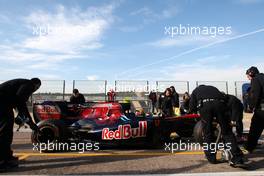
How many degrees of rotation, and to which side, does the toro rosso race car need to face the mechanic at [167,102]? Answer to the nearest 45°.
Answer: approximately 45° to its left

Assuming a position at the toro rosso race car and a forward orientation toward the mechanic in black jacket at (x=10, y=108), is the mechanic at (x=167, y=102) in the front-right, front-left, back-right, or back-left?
back-right

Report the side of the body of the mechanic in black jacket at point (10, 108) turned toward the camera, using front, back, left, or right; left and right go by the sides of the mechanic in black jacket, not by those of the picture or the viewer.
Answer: right

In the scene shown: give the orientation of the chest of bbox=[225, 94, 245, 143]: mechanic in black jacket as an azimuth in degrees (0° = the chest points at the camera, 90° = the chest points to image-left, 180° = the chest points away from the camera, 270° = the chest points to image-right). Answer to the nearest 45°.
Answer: approximately 90°

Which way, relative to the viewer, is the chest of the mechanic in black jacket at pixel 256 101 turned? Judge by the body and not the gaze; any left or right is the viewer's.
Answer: facing to the left of the viewer

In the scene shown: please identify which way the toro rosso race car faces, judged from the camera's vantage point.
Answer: facing to the right of the viewer

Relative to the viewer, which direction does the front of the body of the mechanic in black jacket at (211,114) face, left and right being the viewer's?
facing away from the viewer and to the left of the viewer

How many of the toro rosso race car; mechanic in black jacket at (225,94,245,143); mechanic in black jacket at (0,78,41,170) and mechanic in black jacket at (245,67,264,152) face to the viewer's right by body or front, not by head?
2

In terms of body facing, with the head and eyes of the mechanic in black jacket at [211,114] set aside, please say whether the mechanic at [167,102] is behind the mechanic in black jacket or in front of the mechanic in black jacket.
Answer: in front
